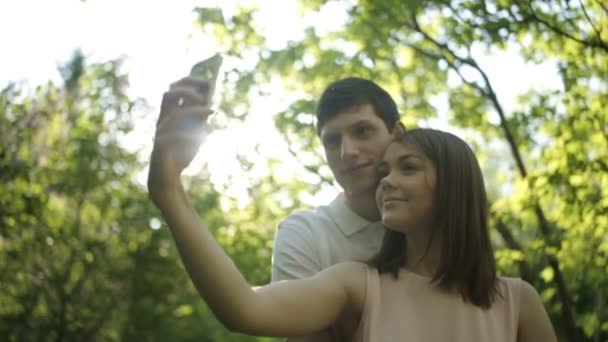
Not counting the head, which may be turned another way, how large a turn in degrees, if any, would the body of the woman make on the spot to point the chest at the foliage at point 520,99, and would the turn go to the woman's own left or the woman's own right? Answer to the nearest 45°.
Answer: approximately 135° to the woman's own right

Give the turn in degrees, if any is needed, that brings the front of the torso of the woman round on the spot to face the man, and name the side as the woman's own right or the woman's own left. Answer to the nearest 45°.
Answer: approximately 135° to the woman's own right

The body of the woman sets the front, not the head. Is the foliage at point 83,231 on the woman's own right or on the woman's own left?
on the woman's own right

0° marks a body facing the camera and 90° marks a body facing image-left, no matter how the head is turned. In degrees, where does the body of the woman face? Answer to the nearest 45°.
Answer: approximately 45°
